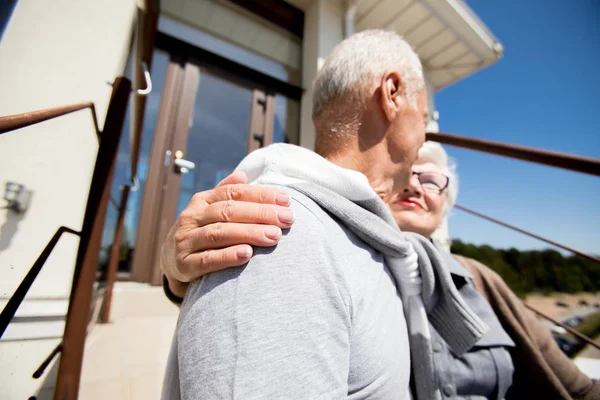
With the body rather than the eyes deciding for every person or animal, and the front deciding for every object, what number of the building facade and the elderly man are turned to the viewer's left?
0

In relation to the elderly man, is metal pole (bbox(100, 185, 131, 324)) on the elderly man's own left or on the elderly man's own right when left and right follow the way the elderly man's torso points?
on the elderly man's own left

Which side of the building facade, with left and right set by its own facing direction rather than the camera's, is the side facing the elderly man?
front

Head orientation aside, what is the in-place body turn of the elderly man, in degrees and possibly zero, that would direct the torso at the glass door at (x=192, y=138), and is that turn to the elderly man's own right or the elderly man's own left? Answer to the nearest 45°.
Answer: approximately 90° to the elderly man's own left

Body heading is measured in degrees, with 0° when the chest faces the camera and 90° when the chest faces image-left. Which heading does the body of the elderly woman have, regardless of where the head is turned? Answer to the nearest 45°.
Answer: approximately 45°

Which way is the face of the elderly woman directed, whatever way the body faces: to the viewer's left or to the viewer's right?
to the viewer's left

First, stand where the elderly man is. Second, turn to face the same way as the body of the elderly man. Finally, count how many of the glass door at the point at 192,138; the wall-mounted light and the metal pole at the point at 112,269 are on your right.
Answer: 0

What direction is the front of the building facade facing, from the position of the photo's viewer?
facing the viewer and to the right of the viewer

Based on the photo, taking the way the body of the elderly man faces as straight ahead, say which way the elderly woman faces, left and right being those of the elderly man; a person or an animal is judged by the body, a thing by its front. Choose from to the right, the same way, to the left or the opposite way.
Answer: the opposite way

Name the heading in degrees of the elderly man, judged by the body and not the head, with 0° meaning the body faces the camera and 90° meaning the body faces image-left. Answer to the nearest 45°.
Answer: approximately 225°

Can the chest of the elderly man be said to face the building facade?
no

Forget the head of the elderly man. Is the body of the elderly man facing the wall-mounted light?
no

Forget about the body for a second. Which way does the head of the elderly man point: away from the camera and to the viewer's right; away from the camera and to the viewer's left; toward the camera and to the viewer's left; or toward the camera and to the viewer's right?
away from the camera and to the viewer's right
